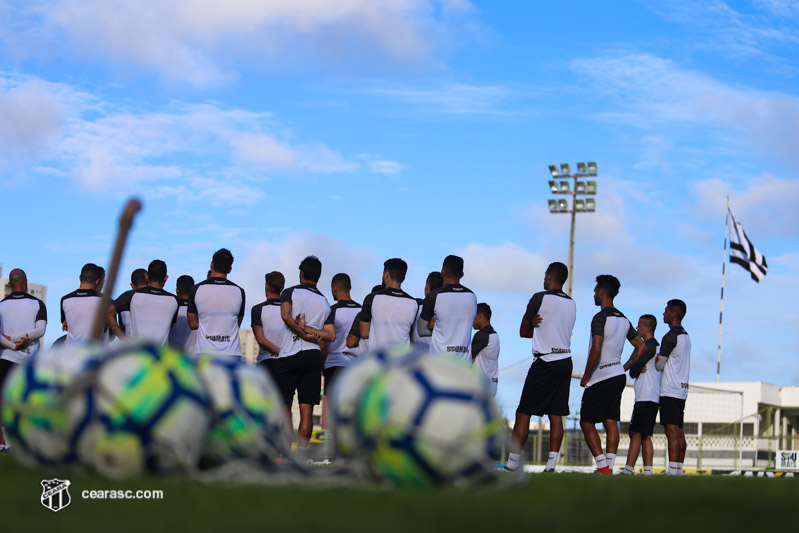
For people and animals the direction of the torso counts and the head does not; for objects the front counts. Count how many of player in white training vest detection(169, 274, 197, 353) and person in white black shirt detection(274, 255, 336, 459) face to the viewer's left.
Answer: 0

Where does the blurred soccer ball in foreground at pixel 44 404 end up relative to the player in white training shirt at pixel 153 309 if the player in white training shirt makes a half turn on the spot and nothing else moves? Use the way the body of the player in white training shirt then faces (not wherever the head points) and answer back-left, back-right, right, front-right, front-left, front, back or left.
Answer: front

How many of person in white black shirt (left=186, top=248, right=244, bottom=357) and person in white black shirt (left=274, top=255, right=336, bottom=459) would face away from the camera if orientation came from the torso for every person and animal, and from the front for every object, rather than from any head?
2

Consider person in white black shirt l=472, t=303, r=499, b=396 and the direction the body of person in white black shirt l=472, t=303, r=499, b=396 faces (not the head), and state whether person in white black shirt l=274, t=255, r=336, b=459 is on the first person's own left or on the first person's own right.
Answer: on the first person's own left

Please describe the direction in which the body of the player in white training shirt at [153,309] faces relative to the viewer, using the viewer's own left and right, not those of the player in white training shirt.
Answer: facing away from the viewer

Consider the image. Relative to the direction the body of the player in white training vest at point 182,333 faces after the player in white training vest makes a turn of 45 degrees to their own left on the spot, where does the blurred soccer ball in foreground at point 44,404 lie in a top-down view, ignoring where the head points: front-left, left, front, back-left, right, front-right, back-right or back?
back-left

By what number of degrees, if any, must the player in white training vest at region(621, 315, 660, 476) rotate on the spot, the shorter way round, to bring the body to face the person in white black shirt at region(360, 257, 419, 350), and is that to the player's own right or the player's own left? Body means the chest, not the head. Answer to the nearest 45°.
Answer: approximately 45° to the player's own left

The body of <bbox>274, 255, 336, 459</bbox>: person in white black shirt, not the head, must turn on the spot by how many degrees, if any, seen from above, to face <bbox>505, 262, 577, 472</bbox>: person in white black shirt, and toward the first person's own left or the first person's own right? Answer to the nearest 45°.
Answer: approximately 90° to the first person's own right

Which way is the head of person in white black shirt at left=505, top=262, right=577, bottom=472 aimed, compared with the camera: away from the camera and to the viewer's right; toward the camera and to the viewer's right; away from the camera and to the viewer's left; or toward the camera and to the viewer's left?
away from the camera and to the viewer's left

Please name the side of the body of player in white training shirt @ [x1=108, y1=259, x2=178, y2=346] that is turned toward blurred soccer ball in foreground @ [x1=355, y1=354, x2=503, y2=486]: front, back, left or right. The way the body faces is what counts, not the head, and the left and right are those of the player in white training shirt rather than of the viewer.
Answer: back

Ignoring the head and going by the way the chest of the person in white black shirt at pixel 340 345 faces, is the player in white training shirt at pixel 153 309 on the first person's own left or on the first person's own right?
on the first person's own left

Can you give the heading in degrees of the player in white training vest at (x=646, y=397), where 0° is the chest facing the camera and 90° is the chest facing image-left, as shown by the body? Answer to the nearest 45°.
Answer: approximately 90°

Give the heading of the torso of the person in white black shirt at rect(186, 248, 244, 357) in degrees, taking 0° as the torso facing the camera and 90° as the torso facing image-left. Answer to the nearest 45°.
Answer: approximately 180°
